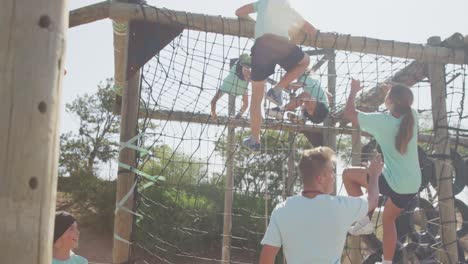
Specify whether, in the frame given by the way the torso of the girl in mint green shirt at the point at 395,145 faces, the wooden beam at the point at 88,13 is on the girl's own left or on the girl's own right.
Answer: on the girl's own left

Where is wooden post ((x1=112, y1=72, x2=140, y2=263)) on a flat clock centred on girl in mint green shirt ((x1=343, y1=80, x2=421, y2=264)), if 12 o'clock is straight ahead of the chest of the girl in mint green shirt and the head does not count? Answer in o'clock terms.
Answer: The wooden post is roughly at 10 o'clock from the girl in mint green shirt.

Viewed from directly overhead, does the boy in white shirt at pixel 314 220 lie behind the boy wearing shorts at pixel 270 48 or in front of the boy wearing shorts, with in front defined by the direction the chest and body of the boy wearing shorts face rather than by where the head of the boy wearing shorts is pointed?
behind

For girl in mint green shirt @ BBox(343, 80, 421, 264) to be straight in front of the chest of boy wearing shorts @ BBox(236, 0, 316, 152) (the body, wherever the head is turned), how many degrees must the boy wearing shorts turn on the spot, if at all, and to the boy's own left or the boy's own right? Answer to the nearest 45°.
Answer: approximately 90° to the boy's own right

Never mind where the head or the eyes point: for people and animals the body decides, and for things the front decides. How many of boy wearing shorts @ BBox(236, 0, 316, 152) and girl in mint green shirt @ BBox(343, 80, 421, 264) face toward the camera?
0

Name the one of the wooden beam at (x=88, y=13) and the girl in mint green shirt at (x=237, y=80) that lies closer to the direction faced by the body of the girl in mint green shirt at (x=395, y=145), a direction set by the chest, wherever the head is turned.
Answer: the girl in mint green shirt

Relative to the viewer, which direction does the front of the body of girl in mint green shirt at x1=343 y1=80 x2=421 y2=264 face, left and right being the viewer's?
facing away from the viewer and to the left of the viewer

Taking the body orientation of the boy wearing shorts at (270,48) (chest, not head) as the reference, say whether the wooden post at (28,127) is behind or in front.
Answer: behind

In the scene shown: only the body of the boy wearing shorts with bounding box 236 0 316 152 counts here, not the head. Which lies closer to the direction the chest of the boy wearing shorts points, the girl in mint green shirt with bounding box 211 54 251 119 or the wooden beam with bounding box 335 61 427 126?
the girl in mint green shirt

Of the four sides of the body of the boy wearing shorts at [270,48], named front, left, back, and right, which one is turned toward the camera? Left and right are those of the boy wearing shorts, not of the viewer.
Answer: back

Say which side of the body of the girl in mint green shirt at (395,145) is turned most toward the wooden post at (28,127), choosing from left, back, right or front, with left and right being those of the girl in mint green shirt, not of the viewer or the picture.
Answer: left
